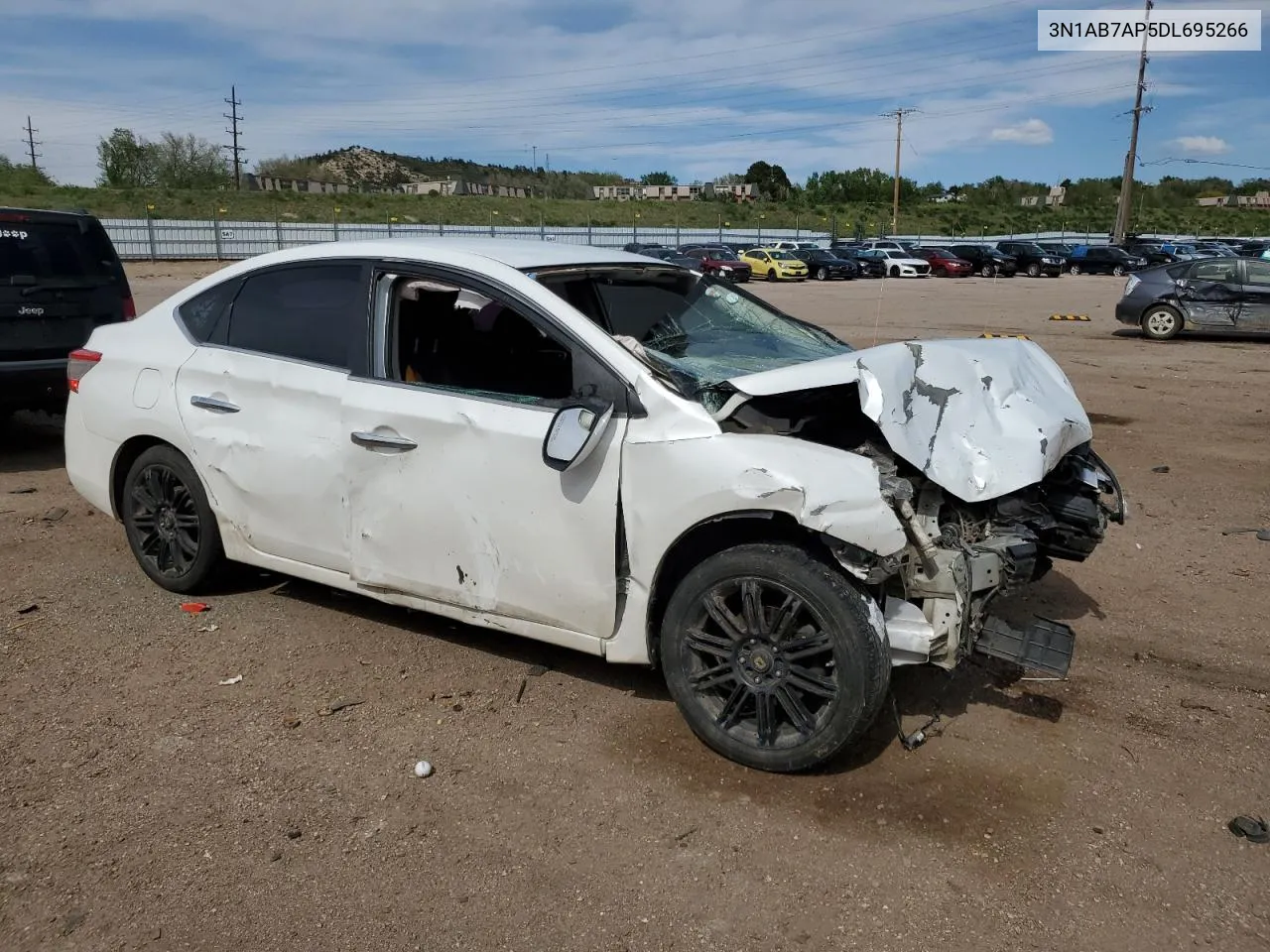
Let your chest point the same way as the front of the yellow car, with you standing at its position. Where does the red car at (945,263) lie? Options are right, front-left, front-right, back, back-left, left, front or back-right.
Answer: left

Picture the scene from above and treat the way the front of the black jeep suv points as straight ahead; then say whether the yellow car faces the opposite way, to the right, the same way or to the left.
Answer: the opposite way

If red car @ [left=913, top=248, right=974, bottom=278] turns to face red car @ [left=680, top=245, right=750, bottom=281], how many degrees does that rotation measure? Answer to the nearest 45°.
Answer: approximately 90° to its right

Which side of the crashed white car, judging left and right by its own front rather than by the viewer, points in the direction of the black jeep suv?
back

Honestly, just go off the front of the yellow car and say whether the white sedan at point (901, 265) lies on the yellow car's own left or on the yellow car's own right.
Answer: on the yellow car's own left

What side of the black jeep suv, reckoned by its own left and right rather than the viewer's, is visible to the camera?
back

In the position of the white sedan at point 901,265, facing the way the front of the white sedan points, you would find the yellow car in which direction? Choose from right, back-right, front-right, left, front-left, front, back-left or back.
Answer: right

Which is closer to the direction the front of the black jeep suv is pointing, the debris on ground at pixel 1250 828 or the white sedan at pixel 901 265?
the white sedan

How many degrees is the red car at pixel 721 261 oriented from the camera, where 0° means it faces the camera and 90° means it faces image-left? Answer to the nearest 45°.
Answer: approximately 315°
